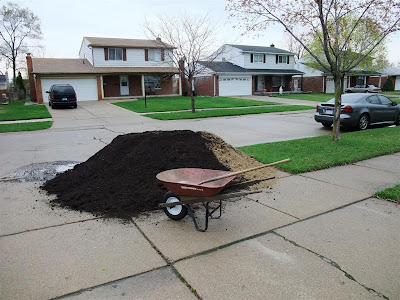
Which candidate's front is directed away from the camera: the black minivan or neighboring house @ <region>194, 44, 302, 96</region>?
the black minivan

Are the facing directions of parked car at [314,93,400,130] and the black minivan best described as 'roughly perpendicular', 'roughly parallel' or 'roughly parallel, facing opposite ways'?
roughly perpendicular

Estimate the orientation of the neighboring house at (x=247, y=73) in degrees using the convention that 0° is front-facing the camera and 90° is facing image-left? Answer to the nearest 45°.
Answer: approximately 315°

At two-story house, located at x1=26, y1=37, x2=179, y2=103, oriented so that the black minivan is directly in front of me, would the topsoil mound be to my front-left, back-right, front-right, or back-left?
front-left

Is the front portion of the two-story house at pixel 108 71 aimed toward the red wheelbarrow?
yes

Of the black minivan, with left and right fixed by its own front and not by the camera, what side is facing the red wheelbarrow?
back

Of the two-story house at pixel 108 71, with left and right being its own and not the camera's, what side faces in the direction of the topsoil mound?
front

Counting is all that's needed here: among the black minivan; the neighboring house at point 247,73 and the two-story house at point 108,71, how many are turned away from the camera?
1

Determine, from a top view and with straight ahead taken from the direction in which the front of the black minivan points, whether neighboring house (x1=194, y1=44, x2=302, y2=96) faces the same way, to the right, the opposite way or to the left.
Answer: the opposite way

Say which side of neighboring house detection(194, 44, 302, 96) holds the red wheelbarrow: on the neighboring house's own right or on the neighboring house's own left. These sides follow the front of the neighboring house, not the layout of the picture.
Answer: on the neighboring house's own right

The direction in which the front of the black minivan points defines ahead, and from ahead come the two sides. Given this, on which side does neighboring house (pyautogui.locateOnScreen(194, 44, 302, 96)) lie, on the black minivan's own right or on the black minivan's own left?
on the black minivan's own right

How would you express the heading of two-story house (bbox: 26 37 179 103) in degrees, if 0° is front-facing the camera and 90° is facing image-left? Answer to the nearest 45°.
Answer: approximately 0°

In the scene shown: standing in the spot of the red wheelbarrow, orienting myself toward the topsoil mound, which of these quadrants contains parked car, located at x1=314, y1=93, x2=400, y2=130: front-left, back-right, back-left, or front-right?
front-right
